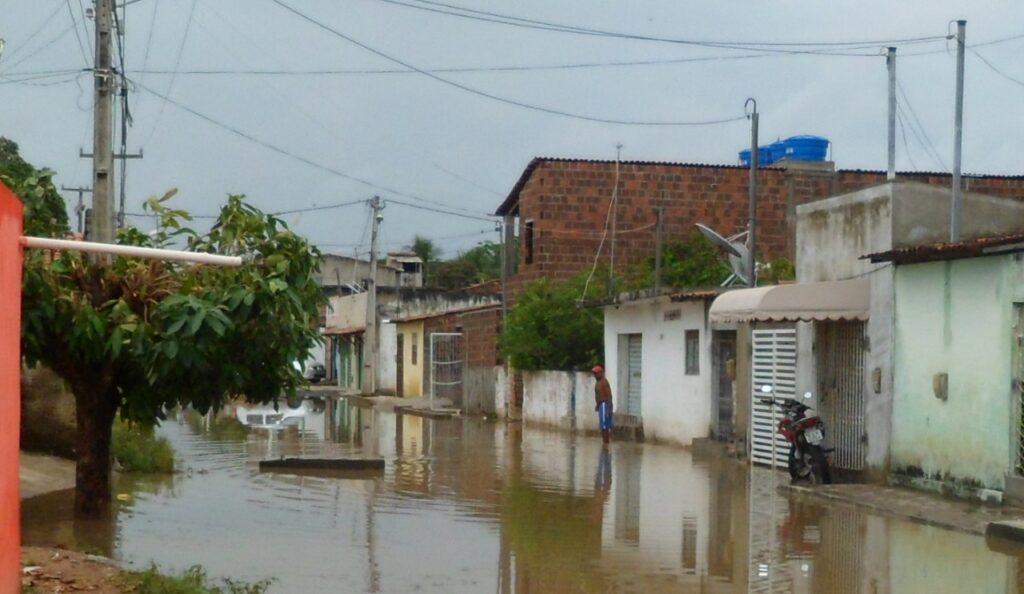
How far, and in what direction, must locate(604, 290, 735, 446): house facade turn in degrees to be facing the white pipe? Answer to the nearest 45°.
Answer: approximately 45° to its left

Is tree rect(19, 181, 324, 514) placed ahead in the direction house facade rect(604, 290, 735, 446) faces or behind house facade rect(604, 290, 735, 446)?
ahead

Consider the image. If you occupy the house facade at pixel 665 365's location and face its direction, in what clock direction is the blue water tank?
The blue water tank is roughly at 5 o'clock from the house facade.

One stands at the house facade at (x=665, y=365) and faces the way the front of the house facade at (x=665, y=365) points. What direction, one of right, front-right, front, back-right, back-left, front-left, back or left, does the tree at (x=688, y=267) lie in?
back-right

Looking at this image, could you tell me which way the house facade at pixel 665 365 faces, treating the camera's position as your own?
facing the viewer and to the left of the viewer

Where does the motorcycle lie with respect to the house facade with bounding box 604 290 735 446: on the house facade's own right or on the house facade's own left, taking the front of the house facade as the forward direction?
on the house facade's own left

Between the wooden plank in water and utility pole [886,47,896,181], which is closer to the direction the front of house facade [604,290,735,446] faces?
the wooden plank in water

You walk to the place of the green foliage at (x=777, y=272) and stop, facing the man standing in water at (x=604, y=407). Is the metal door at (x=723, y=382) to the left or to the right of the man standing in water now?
left

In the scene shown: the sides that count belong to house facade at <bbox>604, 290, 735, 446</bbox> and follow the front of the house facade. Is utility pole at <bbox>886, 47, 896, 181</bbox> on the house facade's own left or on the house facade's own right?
on the house facade's own left

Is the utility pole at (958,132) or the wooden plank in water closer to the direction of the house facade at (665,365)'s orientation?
the wooden plank in water
